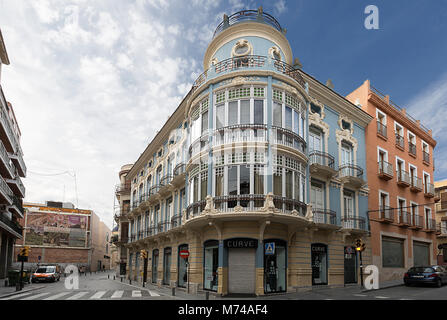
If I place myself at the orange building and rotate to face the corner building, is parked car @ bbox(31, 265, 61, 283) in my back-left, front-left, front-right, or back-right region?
front-right

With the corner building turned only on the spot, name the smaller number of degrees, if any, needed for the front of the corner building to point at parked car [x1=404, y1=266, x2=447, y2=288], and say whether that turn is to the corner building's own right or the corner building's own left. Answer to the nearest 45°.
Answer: approximately 90° to the corner building's own left

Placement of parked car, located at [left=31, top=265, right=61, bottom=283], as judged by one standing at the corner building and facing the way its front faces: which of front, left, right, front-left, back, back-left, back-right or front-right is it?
back-right

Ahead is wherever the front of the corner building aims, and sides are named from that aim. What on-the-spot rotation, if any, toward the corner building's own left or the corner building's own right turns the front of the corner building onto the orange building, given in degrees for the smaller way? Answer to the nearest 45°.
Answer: approximately 135° to the corner building's own left

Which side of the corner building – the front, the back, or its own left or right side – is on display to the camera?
front
